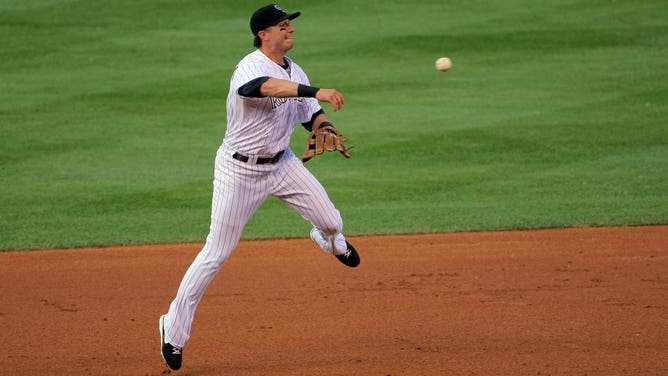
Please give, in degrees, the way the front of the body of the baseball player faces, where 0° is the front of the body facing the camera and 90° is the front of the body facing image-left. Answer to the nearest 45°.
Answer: approximately 315°
